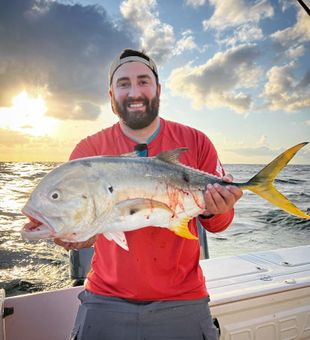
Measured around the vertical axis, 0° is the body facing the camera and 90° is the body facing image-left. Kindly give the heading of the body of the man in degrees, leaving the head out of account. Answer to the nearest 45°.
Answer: approximately 0°
